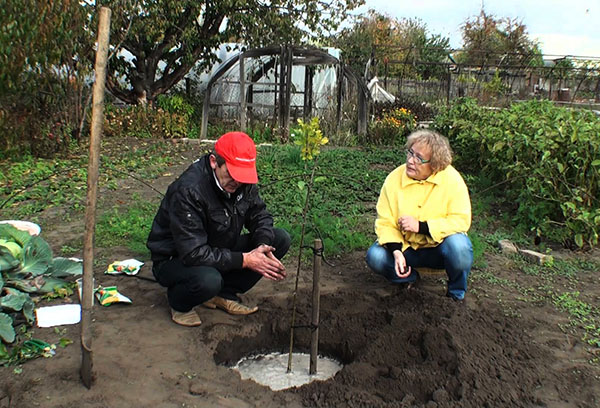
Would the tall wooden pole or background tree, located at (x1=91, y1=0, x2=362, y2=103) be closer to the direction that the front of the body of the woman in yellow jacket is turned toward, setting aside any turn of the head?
the tall wooden pole

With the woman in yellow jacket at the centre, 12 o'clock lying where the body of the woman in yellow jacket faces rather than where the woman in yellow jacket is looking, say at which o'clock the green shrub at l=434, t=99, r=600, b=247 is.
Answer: The green shrub is roughly at 7 o'clock from the woman in yellow jacket.

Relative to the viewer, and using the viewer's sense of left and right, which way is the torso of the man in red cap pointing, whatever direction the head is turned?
facing the viewer and to the right of the viewer

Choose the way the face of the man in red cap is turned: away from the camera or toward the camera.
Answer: toward the camera

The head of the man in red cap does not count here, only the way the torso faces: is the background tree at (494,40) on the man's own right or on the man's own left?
on the man's own left

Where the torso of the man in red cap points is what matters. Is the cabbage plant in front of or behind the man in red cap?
behind

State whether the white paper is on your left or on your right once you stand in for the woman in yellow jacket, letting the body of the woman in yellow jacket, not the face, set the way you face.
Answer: on your right

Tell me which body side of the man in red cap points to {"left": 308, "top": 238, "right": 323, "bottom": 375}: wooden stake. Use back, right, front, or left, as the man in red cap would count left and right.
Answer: front

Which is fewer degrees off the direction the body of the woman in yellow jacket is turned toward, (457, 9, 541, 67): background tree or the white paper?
the white paper

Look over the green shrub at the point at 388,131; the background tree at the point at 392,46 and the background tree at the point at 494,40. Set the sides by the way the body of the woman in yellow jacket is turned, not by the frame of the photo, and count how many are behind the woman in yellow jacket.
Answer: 3

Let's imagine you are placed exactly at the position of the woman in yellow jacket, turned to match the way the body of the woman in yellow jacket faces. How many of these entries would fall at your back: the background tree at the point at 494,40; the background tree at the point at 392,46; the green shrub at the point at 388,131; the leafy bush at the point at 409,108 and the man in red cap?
4

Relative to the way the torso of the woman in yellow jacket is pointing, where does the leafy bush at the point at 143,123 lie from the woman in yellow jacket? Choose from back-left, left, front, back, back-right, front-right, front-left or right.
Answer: back-right

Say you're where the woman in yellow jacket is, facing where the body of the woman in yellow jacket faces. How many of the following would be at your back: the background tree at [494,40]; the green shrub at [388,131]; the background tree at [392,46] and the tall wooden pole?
3

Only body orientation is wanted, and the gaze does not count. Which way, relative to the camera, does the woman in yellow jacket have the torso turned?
toward the camera

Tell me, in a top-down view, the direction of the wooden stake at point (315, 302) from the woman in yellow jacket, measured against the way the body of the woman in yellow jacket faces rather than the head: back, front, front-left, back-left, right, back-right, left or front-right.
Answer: front-right

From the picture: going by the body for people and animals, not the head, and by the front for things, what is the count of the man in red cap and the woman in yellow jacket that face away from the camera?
0
